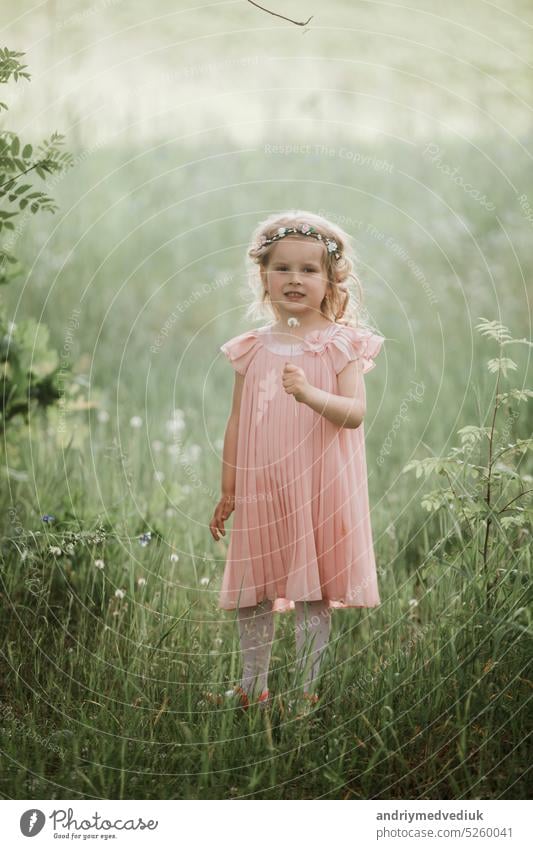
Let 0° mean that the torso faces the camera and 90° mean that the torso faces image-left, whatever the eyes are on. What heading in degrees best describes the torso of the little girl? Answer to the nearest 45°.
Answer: approximately 0°
